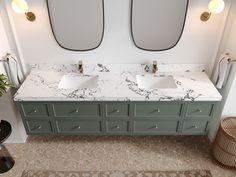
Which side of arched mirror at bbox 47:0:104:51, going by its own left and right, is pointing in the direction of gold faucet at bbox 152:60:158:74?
left

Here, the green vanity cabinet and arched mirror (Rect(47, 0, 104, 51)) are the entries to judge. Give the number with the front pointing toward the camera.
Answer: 2

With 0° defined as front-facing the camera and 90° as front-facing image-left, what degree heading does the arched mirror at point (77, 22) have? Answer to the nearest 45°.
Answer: approximately 0°

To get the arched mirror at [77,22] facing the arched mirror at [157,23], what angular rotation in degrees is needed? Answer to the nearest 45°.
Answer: approximately 90° to its left

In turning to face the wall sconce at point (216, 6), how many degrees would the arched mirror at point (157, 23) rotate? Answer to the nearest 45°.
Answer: approximately 90° to its left

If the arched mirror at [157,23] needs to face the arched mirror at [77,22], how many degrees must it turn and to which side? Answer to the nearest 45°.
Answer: approximately 90° to its right

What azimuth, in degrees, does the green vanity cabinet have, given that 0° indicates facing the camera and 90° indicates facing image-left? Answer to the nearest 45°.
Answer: approximately 0°
